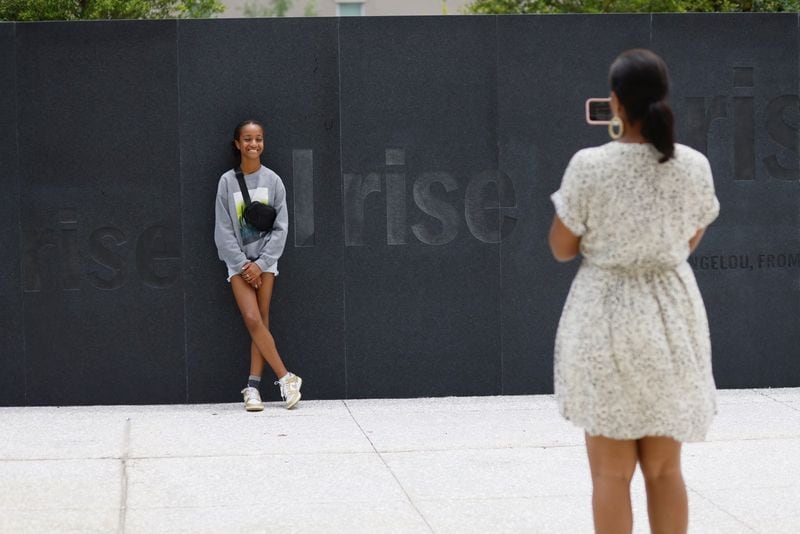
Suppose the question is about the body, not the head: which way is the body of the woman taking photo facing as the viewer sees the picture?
away from the camera

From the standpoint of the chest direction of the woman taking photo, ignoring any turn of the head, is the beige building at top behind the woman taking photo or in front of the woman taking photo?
in front
